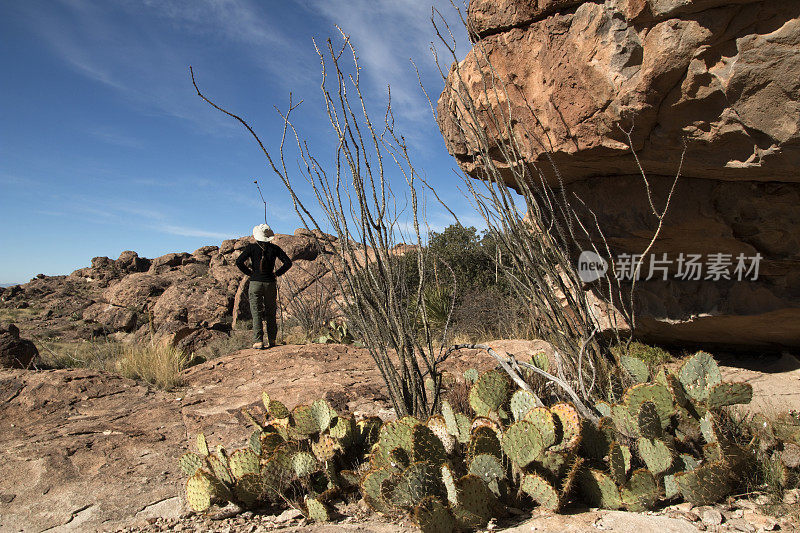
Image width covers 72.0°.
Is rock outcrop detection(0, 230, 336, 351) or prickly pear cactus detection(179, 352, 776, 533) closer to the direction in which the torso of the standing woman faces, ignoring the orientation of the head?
the rock outcrop

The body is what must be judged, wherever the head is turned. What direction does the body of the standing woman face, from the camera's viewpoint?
away from the camera

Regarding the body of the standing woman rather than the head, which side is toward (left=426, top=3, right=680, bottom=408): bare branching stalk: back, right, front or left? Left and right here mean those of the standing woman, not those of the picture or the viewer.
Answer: back

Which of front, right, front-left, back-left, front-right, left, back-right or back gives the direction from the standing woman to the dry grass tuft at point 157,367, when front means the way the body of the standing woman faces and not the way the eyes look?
back-left

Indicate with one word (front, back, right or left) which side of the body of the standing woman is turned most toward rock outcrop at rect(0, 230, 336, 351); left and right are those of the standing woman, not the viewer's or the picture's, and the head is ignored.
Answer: front

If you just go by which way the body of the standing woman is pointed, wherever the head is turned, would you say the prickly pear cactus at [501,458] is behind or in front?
behind

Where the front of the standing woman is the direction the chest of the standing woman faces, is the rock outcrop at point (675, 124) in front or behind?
behind
